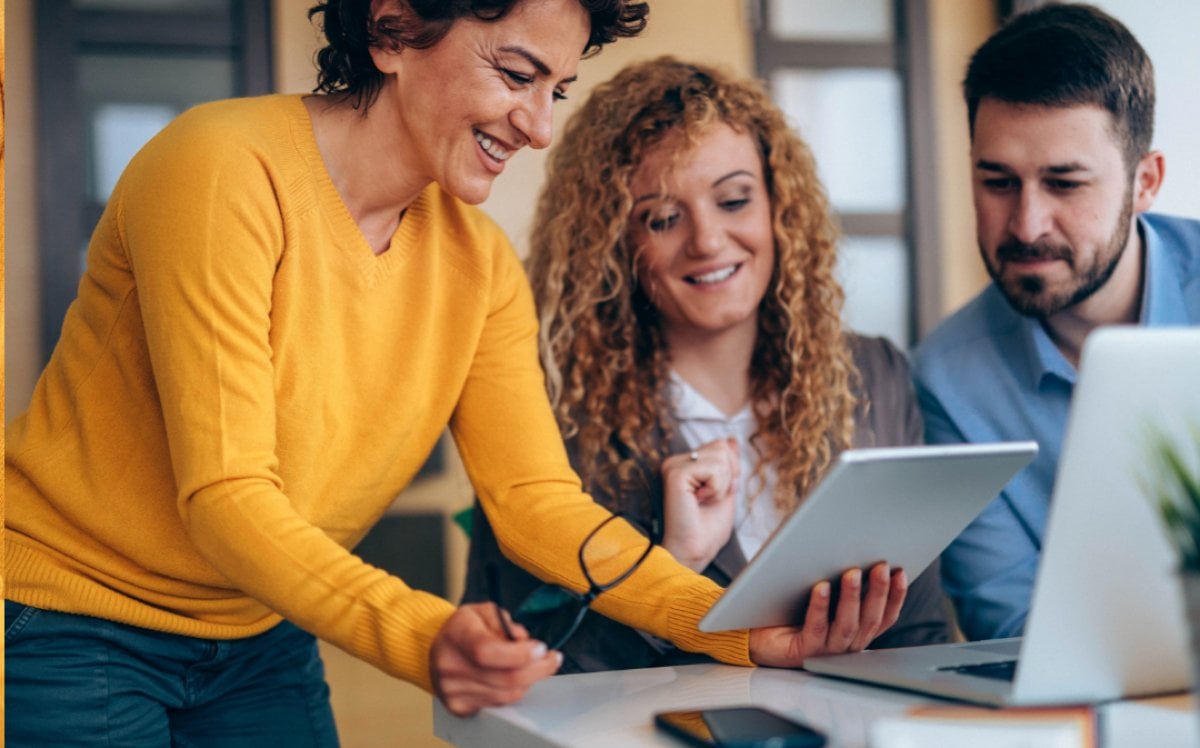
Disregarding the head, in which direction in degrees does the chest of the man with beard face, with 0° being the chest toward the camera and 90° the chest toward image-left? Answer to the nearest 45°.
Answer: approximately 45°

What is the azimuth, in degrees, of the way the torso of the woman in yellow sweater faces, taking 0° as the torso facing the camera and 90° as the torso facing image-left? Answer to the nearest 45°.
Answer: approximately 315°

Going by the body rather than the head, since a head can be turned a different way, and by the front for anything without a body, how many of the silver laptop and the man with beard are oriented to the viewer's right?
0

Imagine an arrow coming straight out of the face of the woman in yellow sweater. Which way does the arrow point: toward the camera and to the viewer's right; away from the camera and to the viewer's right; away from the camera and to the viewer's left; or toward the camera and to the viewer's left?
toward the camera and to the viewer's right

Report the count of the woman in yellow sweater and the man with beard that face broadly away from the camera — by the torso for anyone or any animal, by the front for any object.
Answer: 0

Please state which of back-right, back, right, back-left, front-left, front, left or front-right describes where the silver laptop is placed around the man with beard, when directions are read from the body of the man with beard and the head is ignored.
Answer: front-left

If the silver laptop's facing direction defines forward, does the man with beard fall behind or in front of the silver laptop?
in front

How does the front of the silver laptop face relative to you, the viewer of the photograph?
facing away from the viewer and to the left of the viewer

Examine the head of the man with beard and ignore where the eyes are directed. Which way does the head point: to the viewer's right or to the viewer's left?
to the viewer's left
